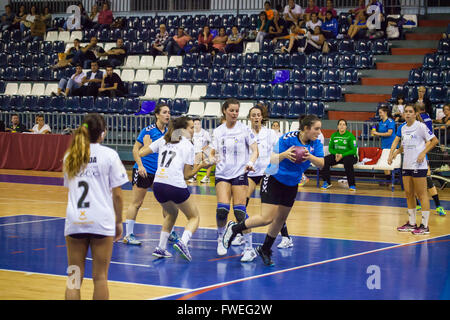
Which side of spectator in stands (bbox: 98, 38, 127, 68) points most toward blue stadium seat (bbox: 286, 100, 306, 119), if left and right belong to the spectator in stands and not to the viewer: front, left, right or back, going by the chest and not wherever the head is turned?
left

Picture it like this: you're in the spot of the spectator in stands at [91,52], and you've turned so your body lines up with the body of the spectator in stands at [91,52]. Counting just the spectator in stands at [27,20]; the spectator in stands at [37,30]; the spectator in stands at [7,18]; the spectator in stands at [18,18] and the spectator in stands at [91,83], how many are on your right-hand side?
4

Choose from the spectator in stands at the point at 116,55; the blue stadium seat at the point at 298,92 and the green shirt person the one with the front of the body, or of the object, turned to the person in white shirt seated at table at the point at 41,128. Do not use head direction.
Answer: the spectator in stands at the point at 116,55

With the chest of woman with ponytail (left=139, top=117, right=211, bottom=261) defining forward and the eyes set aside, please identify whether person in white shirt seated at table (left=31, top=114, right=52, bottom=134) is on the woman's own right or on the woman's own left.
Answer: on the woman's own left

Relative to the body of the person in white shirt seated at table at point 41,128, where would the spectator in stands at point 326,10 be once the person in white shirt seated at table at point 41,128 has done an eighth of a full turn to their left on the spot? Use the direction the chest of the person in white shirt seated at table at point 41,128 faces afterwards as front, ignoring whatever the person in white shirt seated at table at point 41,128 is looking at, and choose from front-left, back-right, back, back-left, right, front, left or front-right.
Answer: front-left

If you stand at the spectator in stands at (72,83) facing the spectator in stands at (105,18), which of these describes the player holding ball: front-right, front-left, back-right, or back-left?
back-right

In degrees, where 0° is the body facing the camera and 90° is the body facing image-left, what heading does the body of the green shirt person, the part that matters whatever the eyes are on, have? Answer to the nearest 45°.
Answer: approximately 0°

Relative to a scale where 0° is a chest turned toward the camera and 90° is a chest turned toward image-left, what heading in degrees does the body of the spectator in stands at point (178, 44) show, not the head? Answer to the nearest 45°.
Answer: approximately 45°
